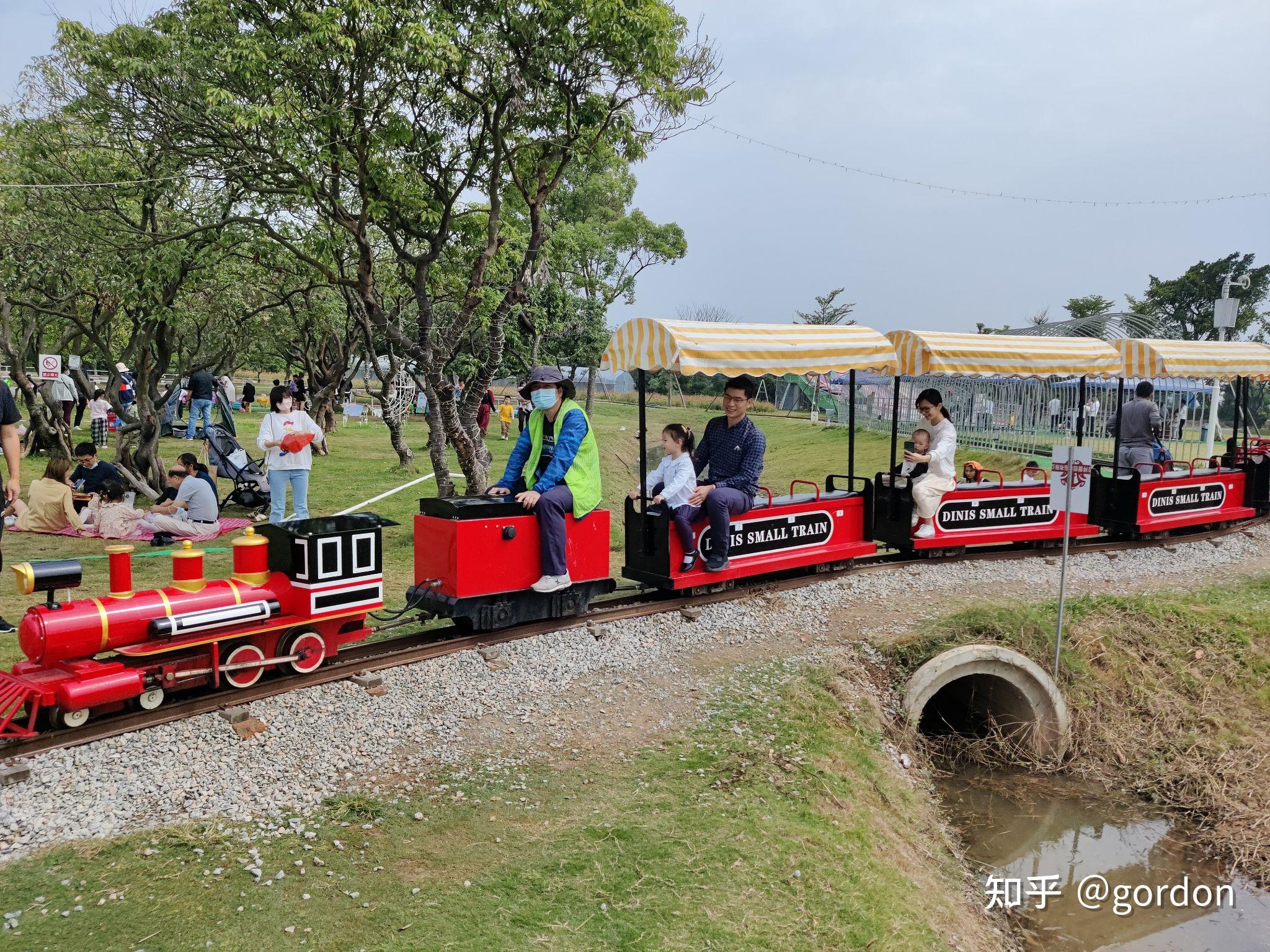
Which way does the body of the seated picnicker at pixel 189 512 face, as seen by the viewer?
to the viewer's left

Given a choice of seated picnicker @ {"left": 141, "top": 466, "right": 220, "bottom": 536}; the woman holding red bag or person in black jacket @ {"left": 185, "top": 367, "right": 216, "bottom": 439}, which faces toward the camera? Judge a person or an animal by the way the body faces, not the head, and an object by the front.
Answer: the woman holding red bag

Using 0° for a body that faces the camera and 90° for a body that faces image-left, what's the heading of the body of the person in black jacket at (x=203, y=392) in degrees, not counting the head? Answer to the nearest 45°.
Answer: approximately 180°

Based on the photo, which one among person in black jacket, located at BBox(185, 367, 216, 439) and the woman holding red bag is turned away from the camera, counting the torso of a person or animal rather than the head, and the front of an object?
the person in black jacket

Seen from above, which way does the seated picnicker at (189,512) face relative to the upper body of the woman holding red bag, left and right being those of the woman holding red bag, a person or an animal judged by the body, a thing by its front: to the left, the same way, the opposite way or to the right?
to the right

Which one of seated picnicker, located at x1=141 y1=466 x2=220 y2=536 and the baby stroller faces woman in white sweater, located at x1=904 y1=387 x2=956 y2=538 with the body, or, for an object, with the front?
the baby stroller

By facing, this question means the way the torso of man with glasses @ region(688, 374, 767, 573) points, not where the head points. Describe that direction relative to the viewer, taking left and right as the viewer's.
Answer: facing the viewer and to the left of the viewer

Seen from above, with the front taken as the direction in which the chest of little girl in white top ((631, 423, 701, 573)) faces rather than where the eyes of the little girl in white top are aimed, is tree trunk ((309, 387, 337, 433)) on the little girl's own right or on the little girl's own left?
on the little girl's own right

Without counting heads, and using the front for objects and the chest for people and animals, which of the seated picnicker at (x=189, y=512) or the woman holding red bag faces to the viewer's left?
the seated picnicker

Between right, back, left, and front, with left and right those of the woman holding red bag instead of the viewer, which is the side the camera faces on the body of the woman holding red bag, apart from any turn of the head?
front

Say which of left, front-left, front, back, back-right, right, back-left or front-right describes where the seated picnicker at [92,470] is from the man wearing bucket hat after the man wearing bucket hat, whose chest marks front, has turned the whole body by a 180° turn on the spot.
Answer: left

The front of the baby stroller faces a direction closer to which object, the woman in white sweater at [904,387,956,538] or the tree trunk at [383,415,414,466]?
the woman in white sweater

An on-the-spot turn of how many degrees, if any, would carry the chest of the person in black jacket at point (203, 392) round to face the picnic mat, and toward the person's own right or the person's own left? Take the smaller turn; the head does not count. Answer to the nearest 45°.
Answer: approximately 180°

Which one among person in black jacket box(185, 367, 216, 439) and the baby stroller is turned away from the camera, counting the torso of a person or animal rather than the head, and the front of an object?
the person in black jacket

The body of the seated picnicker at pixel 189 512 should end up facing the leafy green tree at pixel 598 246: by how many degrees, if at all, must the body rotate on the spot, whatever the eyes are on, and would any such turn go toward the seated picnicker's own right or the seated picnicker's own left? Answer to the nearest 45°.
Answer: approximately 135° to the seated picnicker's own right

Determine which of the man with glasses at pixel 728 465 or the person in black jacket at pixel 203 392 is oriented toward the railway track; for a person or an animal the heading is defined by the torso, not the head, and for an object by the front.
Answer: the man with glasses

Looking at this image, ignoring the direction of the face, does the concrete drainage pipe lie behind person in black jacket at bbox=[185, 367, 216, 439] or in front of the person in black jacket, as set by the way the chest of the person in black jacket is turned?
behind
